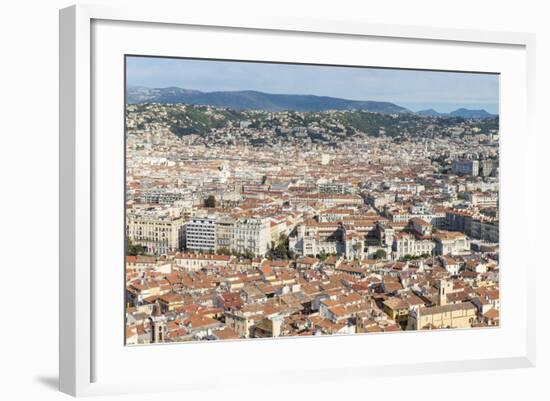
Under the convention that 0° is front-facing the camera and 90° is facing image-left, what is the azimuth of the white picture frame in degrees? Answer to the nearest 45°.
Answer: approximately 315°
